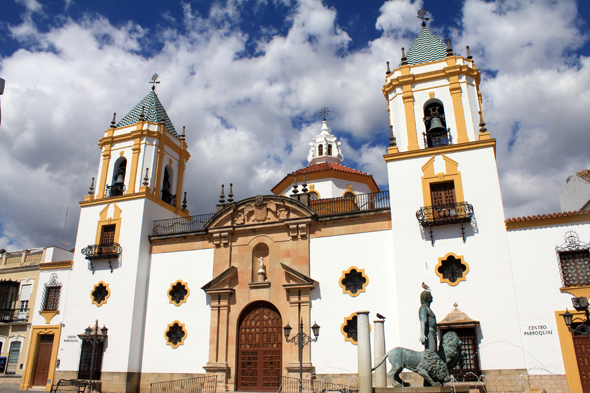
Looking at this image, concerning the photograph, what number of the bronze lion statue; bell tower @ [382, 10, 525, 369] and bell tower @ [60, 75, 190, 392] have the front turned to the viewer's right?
1

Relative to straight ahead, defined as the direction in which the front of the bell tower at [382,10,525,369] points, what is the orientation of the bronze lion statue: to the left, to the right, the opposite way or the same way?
to the left

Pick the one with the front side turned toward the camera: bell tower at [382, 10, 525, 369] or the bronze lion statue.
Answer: the bell tower

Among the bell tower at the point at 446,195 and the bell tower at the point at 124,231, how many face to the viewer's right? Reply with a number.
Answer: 0

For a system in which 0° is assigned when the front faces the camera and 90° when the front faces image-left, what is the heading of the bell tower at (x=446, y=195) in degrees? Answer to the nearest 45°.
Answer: approximately 0°

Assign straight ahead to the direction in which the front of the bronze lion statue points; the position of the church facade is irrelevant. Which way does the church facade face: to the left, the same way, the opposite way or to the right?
to the right

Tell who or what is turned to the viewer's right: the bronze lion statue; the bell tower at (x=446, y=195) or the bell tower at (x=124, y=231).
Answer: the bronze lion statue

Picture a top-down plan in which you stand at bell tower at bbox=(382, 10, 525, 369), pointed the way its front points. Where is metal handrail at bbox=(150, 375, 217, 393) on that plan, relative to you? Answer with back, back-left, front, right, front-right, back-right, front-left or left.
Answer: right

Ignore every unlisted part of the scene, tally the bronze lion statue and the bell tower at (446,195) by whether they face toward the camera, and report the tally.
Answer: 1

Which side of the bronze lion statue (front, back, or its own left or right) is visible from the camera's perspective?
right

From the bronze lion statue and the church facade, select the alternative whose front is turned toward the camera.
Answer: the church facade

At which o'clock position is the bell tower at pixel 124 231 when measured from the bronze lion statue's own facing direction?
The bell tower is roughly at 7 o'clock from the bronze lion statue.

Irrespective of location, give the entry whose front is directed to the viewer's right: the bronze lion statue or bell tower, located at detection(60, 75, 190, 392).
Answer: the bronze lion statue

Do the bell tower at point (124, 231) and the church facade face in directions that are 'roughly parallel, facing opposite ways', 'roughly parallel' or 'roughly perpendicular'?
roughly parallel
